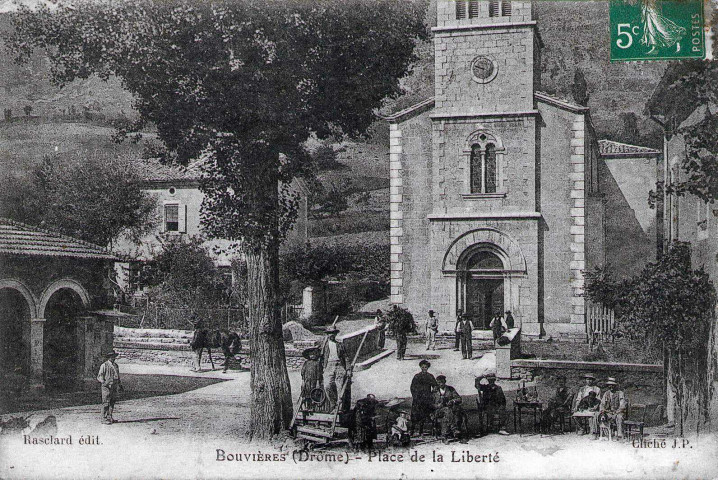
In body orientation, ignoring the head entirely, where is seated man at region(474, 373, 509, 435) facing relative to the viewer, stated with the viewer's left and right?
facing the viewer and to the right of the viewer

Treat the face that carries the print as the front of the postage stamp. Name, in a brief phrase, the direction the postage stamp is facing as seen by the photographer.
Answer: facing the viewer

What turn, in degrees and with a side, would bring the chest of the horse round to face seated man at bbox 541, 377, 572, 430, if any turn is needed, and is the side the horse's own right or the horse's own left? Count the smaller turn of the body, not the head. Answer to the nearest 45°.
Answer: approximately 135° to the horse's own left

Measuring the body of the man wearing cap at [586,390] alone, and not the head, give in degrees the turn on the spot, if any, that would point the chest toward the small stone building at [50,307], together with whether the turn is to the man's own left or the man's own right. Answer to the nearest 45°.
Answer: approximately 90° to the man's own right

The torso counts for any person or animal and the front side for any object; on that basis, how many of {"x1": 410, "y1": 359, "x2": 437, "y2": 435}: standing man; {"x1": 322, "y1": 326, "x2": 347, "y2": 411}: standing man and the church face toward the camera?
3

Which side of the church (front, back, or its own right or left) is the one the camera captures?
front

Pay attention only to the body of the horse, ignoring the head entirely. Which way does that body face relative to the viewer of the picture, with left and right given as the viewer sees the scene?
facing to the left of the viewer

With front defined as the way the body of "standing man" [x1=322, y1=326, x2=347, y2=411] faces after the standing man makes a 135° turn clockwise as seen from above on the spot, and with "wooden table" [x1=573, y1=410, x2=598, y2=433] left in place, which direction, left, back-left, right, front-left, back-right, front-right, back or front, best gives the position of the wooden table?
back-right
